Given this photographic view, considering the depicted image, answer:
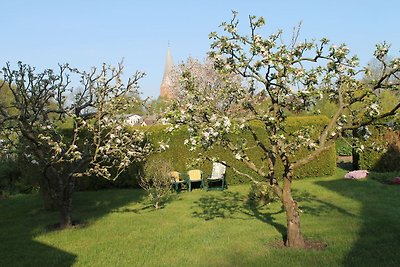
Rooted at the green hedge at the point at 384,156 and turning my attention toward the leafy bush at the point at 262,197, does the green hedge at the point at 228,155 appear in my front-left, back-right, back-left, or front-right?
front-right

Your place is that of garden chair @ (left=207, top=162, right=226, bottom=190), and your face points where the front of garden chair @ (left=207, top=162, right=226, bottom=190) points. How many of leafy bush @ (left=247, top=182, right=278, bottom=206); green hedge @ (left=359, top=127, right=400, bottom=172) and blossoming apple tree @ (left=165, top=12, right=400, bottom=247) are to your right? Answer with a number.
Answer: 0

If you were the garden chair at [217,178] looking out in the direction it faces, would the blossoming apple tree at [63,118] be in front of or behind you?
in front

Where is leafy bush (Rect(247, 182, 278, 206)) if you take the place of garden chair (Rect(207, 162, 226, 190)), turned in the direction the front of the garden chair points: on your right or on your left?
on your left

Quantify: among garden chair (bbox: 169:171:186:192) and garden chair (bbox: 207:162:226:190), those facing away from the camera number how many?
0

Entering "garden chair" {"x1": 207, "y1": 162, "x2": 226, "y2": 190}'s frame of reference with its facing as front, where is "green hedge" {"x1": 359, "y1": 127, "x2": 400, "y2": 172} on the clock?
The green hedge is roughly at 7 o'clock from the garden chair.

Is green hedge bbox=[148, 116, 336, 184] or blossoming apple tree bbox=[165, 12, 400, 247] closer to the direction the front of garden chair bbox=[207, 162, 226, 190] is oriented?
the blossoming apple tree

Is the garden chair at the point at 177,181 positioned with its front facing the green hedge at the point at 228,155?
no

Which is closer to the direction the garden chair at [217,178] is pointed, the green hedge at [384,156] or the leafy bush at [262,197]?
the leafy bush

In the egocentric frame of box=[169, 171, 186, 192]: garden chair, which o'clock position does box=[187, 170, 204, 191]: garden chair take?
box=[187, 170, 204, 191]: garden chair is roughly at 10 o'clock from box=[169, 171, 186, 192]: garden chair.

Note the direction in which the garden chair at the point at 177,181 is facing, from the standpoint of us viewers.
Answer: facing the viewer and to the right of the viewer

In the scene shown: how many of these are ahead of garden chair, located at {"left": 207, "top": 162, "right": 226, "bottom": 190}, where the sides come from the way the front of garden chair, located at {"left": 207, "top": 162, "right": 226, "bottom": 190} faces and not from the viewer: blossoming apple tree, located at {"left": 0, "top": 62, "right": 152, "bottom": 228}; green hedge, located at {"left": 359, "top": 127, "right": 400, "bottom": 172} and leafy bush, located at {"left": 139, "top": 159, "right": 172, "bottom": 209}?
2
